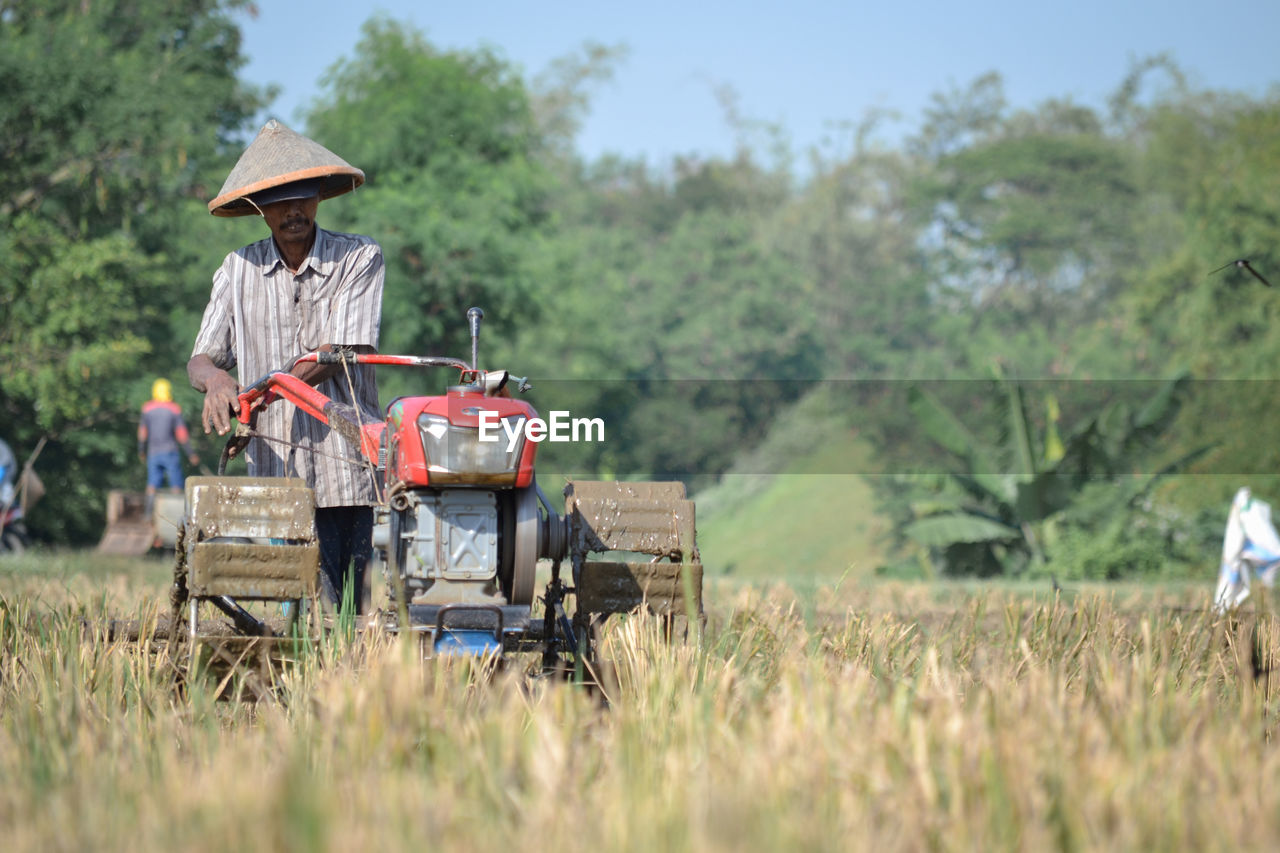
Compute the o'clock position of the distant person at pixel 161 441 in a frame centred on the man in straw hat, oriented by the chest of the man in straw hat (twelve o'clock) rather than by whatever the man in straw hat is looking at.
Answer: The distant person is roughly at 6 o'clock from the man in straw hat.

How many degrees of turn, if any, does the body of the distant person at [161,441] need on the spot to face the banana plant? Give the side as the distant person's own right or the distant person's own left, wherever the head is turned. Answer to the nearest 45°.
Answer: approximately 90° to the distant person's own right

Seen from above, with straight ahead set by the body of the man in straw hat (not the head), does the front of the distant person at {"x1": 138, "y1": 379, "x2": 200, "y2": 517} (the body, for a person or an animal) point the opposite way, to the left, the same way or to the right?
the opposite way

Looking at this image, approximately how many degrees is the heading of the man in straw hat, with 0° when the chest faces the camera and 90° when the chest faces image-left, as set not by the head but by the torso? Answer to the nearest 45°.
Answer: approximately 0°

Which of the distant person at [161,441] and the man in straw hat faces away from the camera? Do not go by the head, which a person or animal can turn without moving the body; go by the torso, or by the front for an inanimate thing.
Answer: the distant person

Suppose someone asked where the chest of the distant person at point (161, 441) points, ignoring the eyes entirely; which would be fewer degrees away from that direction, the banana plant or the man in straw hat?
the banana plant

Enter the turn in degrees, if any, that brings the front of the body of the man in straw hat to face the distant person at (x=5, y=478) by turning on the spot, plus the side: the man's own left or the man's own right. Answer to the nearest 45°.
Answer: approximately 180°

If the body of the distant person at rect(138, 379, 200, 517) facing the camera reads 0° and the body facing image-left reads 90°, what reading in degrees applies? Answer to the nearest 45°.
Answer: approximately 180°

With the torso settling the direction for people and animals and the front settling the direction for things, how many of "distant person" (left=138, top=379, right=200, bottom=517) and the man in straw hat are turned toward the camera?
1

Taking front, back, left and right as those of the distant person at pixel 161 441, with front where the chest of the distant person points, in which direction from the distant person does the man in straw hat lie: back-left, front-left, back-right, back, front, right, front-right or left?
back
